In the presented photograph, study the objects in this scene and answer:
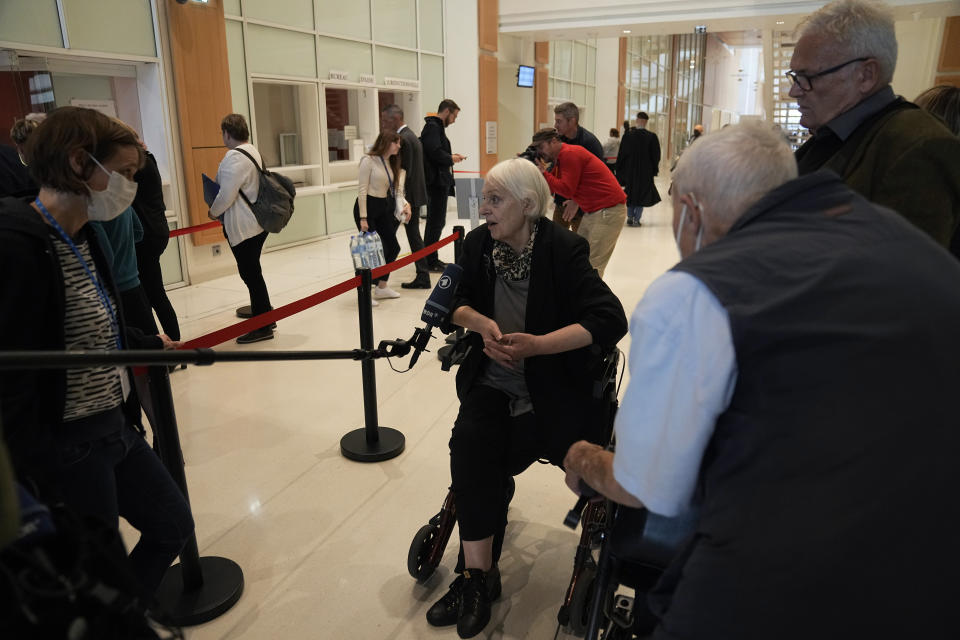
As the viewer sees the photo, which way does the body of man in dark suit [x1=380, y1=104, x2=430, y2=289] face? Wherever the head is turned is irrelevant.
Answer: to the viewer's left

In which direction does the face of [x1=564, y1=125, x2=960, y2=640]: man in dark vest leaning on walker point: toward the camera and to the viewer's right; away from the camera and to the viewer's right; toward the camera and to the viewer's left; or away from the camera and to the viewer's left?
away from the camera and to the viewer's left

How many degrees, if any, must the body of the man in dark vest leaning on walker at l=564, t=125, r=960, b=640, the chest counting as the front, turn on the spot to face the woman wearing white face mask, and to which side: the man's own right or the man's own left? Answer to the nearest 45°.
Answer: approximately 45° to the man's own left

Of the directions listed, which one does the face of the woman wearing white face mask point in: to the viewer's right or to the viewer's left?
to the viewer's right

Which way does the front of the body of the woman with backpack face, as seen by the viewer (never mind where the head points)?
to the viewer's left

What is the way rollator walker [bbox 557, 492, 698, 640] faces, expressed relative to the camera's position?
facing away from the viewer and to the left of the viewer

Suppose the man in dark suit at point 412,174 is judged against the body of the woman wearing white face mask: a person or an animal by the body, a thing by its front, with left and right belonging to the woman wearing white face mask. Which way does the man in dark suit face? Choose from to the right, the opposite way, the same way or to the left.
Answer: the opposite way

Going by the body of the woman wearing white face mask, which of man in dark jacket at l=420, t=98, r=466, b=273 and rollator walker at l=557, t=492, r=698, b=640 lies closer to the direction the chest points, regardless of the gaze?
the rollator walker

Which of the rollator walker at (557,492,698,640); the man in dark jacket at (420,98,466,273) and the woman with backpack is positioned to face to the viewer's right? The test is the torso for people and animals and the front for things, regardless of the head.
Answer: the man in dark jacket

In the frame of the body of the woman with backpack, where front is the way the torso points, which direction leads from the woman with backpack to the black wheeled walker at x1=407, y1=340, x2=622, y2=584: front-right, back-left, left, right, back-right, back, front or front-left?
left

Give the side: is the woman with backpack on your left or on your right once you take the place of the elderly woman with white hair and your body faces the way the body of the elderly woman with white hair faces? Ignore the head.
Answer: on your right

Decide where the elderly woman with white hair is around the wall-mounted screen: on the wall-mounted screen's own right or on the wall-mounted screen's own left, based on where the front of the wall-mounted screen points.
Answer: on the wall-mounted screen's own right

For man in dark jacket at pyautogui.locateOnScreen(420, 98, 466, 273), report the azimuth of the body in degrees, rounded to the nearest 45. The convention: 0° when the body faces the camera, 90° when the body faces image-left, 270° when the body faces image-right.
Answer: approximately 270°

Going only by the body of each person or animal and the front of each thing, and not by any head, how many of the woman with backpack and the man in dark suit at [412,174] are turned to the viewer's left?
2

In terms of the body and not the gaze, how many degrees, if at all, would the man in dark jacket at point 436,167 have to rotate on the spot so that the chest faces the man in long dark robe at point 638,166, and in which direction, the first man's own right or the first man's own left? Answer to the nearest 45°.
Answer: approximately 45° to the first man's own left

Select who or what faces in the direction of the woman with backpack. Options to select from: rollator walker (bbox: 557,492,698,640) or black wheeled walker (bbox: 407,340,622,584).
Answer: rollator walker (bbox: 557,492,698,640)

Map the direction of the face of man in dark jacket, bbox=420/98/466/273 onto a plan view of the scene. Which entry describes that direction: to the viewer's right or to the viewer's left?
to the viewer's right

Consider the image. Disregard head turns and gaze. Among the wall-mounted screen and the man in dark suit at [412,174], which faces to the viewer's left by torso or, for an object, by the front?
the man in dark suit

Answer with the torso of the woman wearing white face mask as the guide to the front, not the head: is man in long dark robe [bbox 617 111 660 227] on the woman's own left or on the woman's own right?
on the woman's own left
